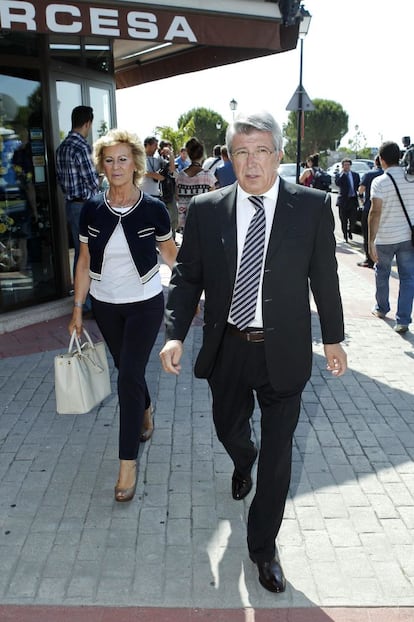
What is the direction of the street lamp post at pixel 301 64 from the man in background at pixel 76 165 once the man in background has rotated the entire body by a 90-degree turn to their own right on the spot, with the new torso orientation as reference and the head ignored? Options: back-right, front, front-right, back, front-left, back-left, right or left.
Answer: left

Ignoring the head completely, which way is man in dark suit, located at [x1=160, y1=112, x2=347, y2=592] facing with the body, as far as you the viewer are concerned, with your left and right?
facing the viewer

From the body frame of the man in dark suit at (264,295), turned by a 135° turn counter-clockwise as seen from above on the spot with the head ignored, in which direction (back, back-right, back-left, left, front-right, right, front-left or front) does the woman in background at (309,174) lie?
front-left

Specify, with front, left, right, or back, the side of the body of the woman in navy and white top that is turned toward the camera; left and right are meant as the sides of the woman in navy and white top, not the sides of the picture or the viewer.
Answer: front

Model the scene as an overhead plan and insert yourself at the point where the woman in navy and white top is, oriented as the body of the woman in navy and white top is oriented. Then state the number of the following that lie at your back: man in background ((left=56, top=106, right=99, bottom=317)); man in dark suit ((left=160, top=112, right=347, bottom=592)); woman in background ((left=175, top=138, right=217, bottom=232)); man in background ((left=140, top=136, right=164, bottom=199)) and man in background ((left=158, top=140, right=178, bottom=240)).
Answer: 4

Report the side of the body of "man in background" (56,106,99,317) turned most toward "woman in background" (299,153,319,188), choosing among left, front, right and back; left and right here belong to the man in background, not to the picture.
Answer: front

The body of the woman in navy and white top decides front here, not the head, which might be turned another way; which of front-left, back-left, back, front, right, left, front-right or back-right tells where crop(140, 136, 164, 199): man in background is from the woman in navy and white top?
back

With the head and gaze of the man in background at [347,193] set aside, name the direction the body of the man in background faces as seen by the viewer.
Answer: toward the camera

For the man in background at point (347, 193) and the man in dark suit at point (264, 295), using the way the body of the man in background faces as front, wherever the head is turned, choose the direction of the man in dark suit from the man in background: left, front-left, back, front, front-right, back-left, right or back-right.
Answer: front

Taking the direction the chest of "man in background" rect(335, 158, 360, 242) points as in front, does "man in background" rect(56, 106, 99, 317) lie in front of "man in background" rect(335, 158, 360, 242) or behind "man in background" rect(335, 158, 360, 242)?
in front

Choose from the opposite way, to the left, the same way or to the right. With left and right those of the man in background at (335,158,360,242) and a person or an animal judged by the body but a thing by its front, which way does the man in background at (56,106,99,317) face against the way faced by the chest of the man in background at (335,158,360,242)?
the opposite way

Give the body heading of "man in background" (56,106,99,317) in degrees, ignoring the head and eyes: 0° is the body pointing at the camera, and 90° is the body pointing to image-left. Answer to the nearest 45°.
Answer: approximately 225°
